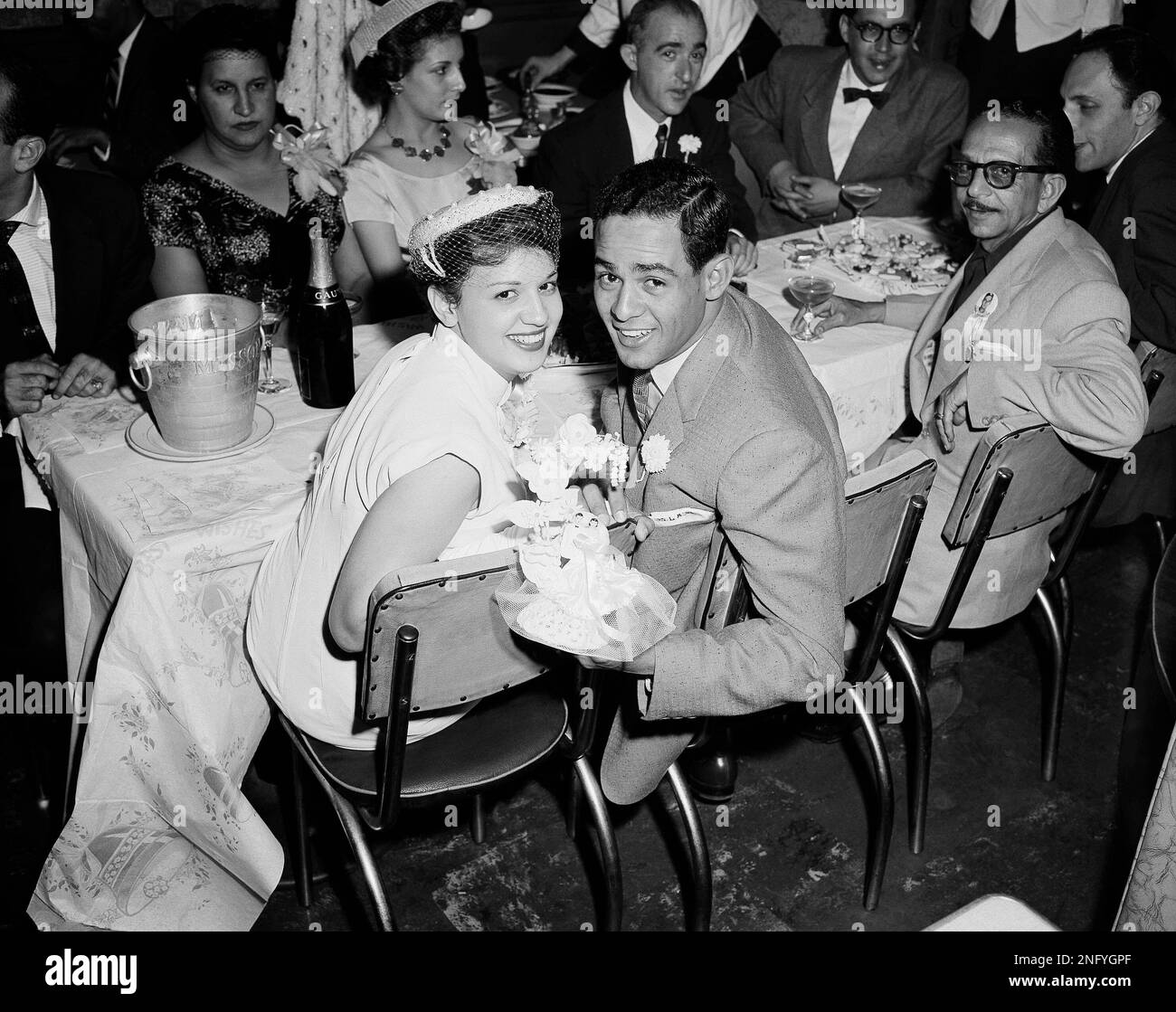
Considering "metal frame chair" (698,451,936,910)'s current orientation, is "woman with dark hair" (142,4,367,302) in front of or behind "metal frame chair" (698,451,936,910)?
in front

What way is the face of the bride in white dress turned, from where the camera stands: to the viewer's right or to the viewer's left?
to the viewer's right

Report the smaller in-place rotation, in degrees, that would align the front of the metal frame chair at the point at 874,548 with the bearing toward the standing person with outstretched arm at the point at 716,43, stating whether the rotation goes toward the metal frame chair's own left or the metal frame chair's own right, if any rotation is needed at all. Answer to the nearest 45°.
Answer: approximately 45° to the metal frame chair's own right

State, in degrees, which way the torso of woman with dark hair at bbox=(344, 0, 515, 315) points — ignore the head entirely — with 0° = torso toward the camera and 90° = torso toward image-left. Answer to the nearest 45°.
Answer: approximately 315°

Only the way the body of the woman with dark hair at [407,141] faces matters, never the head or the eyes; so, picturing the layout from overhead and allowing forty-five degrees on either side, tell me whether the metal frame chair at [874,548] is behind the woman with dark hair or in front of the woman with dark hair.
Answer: in front

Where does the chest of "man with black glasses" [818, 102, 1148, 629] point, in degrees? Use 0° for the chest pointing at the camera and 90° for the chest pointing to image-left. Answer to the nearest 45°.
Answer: approximately 45°

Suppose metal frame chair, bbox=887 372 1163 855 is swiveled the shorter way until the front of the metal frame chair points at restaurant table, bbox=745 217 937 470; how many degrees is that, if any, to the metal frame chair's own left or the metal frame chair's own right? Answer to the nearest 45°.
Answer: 0° — it already faces it

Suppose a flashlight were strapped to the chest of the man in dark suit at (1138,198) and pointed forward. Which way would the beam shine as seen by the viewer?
to the viewer's left
